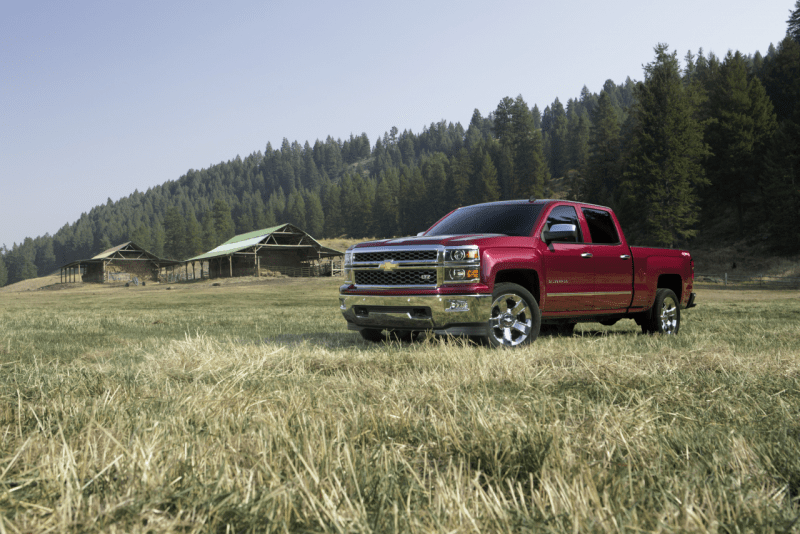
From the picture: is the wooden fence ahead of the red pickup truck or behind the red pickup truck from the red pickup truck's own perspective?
behind

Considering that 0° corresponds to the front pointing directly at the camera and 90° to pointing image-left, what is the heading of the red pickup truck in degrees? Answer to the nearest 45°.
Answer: approximately 45°
